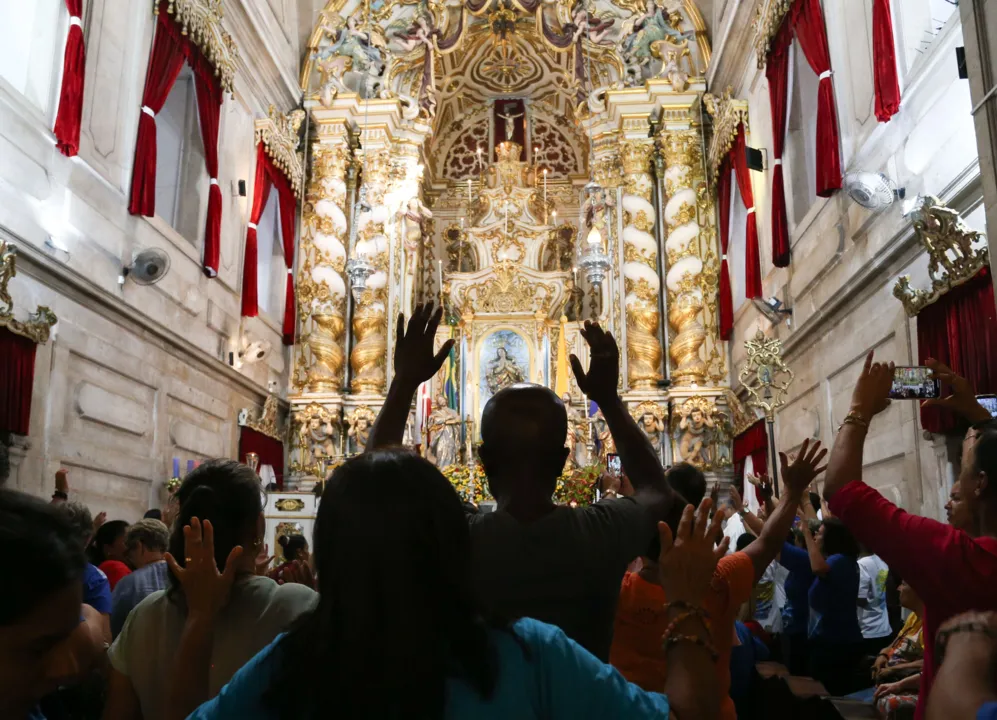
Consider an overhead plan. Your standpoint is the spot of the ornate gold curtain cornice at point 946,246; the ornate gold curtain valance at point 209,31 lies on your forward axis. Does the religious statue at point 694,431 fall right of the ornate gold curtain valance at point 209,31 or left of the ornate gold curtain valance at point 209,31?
right

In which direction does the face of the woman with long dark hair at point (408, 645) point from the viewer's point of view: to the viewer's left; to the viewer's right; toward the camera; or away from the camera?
away from the camera

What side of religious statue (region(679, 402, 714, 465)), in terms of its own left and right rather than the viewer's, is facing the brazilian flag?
right

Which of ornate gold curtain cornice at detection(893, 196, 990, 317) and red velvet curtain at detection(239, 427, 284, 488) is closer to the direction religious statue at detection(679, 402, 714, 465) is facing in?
the ornate gold curtain cornice

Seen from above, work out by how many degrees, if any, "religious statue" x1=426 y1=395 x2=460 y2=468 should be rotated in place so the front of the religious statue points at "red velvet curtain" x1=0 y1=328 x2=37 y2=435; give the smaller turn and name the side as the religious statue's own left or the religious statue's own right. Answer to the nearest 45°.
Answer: approximately 45° to the religious statue's own right

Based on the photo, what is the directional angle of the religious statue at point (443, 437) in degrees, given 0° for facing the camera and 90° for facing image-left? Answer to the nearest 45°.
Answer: approximately 0°

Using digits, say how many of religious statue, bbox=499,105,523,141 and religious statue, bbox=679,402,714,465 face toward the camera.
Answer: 2

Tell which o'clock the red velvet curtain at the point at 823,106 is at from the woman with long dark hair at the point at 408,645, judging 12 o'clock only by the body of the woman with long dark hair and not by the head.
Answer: The red velvet curtain is roughly at 1 o'clock from the woman with long dark hair.

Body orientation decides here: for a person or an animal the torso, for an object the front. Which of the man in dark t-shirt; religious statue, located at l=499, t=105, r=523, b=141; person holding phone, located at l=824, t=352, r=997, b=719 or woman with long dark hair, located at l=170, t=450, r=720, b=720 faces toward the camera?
the religious statue

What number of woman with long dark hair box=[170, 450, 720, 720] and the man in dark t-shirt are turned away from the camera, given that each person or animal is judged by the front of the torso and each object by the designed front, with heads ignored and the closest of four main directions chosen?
2

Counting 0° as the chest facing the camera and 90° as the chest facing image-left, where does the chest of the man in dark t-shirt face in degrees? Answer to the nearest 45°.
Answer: approximately 180°

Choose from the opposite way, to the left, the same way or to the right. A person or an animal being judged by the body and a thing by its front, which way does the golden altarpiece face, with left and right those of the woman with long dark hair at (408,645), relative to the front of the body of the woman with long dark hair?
the opposite way

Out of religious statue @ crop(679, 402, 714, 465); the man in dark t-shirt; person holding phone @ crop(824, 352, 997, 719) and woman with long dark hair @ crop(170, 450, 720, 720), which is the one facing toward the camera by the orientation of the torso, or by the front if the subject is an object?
the religious statue

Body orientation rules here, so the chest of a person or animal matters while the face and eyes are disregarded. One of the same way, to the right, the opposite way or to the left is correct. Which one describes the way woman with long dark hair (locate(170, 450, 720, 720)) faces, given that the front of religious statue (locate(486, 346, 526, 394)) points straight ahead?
the opposite way

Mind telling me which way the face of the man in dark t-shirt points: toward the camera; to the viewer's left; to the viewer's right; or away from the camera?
away from the camera
